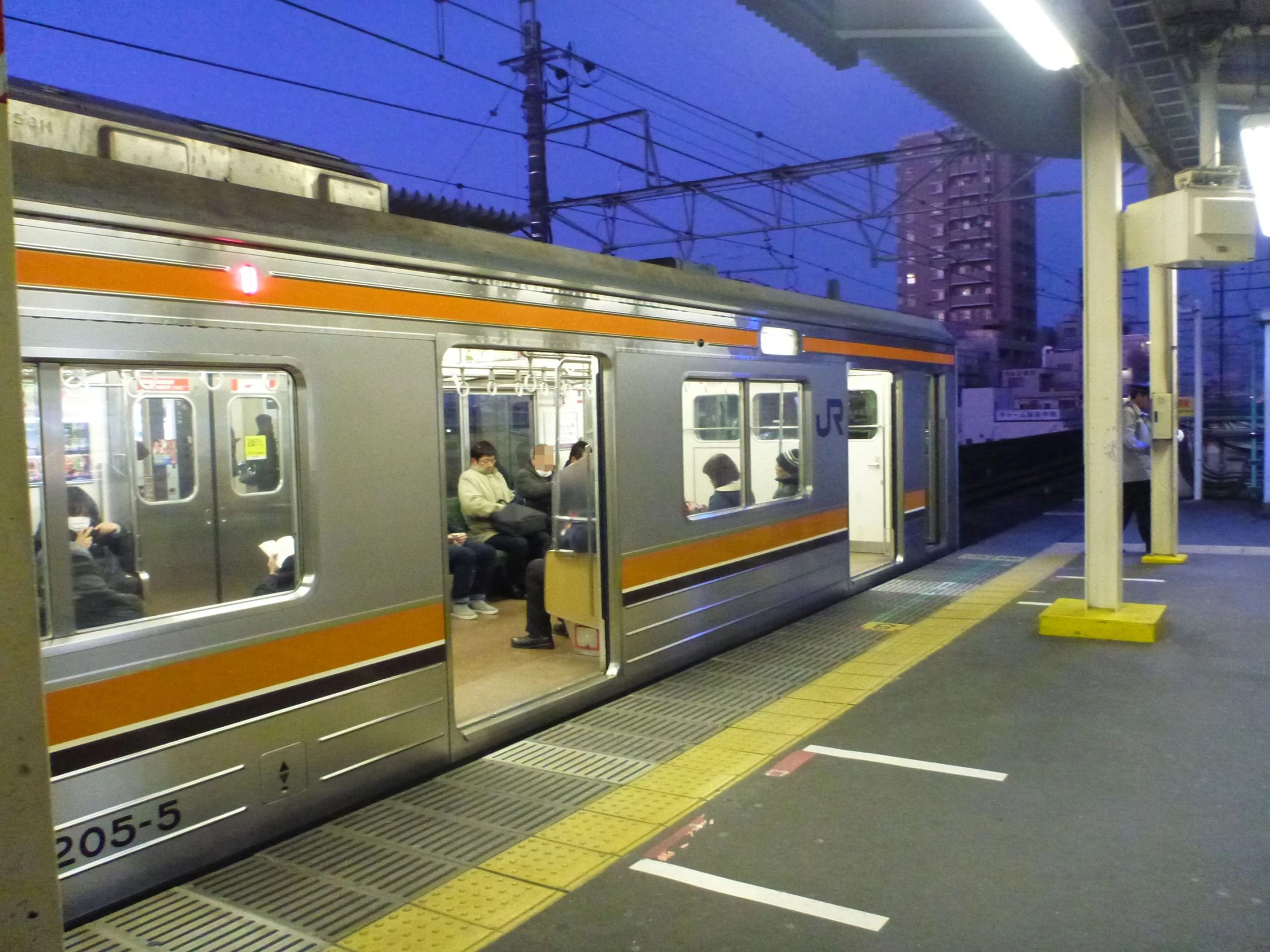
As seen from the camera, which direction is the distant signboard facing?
toward the camera

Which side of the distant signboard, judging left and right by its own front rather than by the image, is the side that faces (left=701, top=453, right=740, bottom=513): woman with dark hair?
front

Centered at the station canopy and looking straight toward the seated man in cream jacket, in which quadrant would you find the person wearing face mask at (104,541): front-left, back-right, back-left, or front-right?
front-left

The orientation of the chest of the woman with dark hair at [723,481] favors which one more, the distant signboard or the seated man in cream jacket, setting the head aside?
the seated man in cream jacket

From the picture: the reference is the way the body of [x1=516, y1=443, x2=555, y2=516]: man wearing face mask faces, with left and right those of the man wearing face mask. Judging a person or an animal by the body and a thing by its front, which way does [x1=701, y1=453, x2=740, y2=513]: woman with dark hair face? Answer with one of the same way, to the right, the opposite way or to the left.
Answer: the opposite way

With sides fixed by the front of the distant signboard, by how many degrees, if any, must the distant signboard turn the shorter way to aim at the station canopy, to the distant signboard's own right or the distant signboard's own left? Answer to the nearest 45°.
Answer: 0° — it already faces it

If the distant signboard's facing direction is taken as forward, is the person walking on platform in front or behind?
in front

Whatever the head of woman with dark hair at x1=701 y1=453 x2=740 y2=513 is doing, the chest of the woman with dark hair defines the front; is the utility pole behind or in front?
in front

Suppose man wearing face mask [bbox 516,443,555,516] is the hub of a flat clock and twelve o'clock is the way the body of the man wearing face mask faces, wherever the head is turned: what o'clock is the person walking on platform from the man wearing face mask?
The person walking on platform is roughly at 10 o'clock from the man wearing face mask.
